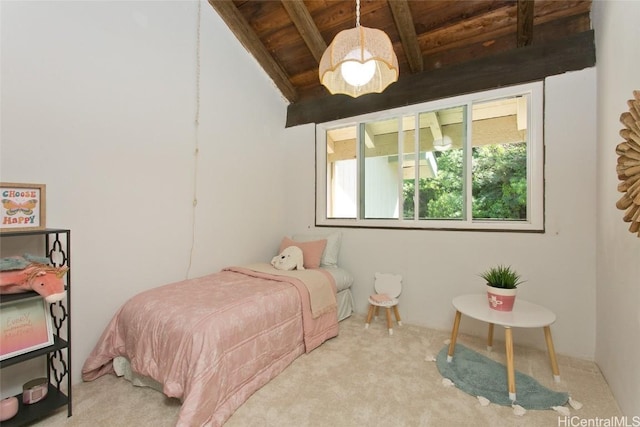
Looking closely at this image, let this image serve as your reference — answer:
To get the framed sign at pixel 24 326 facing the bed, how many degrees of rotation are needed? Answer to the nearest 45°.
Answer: approximately 90° to its left

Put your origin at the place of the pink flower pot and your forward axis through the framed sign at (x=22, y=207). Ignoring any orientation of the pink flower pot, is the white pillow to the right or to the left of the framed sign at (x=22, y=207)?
right

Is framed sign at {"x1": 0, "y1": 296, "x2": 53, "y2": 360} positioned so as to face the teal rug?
no

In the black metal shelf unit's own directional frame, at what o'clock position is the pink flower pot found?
The pink flower pot is roughly at 10 o'clock from the black metal shelf unit.

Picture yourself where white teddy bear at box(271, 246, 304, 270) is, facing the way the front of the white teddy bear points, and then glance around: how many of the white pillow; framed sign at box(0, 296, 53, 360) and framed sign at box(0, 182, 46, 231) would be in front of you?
2

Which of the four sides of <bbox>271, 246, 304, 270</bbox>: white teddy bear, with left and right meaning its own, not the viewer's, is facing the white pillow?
back

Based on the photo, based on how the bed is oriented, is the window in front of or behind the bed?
behind

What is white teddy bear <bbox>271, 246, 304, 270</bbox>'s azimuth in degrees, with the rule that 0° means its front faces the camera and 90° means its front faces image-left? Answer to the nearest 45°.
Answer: approximately 45°
